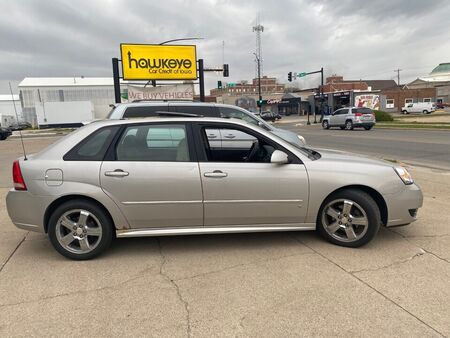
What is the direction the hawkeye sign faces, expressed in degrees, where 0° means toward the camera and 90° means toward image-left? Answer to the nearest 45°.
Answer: approximately 0°

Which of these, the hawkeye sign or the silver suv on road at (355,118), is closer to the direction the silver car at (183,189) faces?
the silver suv on road

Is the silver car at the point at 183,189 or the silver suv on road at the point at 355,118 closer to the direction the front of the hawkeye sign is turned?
the silver car

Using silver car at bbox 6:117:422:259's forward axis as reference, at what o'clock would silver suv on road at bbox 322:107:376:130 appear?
The silver suv on road is roughly at 10 o'clock from the silver car.

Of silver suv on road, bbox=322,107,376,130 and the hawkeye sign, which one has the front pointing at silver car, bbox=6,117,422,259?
the hawkeye sign

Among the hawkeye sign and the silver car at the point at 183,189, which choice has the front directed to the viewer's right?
the silver car

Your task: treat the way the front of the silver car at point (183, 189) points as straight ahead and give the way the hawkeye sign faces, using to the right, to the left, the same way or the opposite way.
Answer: to the right

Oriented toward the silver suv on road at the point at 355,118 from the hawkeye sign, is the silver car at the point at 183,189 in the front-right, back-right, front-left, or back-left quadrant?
back-right

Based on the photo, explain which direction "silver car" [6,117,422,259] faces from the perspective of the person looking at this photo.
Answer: facing to the right of the viewer

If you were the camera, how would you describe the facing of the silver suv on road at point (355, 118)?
facing away from the viewer and to the left of the viewer

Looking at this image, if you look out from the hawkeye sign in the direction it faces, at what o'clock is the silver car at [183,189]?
The silver car is roughly at 12 o'clock from the hawkeye sign.
